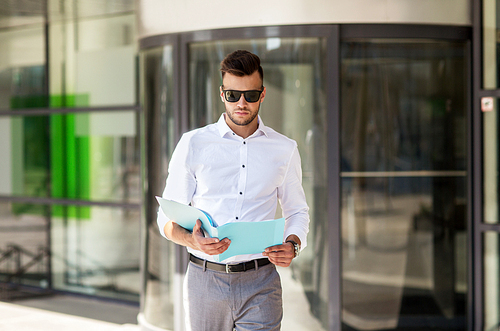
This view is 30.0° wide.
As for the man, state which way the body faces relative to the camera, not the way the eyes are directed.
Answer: toward the camera

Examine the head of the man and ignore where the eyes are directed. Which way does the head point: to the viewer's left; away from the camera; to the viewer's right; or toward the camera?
toward the camera
